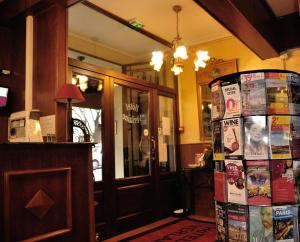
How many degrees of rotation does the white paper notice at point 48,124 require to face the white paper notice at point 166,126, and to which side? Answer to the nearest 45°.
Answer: approximately 135° to its left

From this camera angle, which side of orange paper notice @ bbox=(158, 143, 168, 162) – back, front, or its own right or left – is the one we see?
front

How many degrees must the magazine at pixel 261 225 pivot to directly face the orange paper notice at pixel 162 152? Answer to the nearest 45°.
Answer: approximately 135° to its right

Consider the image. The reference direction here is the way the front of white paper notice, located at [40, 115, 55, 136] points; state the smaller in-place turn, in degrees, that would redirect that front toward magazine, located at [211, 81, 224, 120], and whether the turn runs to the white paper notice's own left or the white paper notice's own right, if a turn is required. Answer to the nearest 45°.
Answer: approximately 45° to the white paper notice's own left

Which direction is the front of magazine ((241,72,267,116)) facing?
toward the camera

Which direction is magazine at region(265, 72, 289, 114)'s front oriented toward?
toward the camera

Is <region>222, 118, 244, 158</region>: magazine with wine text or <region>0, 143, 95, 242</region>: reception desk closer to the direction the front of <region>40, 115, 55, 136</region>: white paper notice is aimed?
the reception desk

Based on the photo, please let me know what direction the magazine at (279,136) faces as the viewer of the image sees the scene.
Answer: facing the viewer

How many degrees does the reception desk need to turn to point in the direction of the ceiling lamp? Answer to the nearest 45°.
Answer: approximately 90° to its left

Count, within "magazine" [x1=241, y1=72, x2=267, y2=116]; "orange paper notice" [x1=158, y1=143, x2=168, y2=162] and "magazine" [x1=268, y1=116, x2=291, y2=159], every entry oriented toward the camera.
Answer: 3

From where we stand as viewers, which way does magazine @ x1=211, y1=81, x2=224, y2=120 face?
facing the viewer and to the left of the viewer
